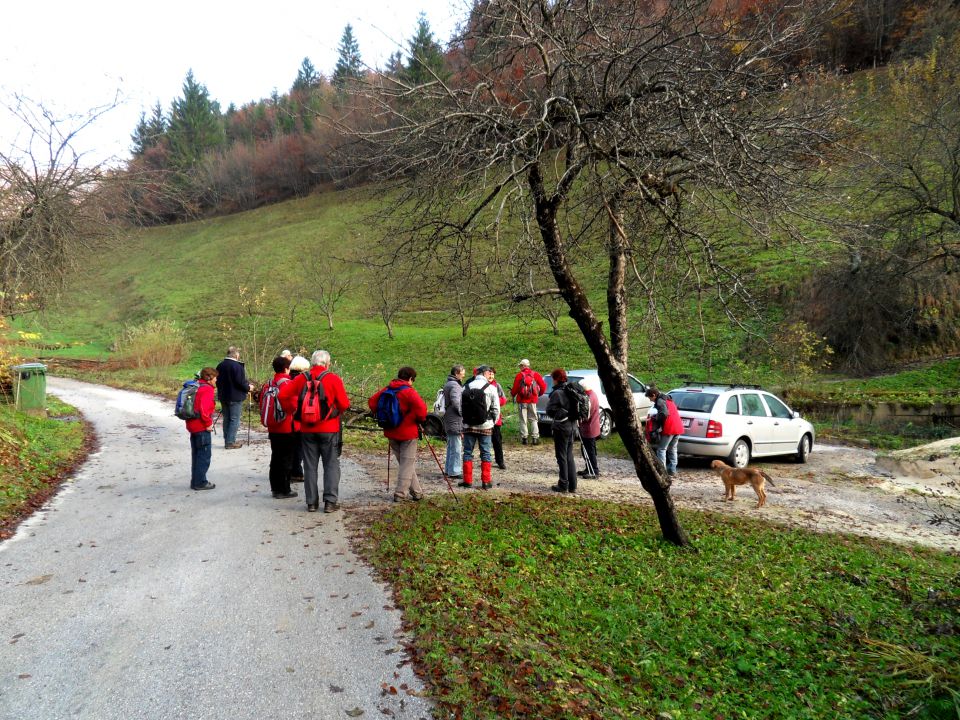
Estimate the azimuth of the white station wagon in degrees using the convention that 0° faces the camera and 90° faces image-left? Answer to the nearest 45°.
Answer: approximately 225°

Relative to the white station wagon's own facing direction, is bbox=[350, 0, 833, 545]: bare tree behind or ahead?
behind

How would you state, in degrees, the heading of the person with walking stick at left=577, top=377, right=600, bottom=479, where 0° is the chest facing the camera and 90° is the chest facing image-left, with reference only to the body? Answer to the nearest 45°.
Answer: approximately 90°

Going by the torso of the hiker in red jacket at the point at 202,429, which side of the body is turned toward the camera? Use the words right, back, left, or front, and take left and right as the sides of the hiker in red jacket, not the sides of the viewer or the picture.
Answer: right

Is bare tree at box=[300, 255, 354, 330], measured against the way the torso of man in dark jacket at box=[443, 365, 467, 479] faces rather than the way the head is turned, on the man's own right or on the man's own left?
on the man's own left

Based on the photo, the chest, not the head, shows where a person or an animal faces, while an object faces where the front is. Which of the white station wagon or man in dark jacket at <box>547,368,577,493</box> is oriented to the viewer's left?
the man in dark jacket

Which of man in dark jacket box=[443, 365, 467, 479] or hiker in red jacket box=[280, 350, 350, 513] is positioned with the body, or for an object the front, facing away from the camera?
the hiker in red jacket

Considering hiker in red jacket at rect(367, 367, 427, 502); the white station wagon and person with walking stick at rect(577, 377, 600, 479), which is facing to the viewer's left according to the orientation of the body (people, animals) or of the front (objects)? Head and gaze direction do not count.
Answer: the person with walking stick

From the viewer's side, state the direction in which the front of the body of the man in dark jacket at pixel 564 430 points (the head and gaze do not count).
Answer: to the viewer's left
